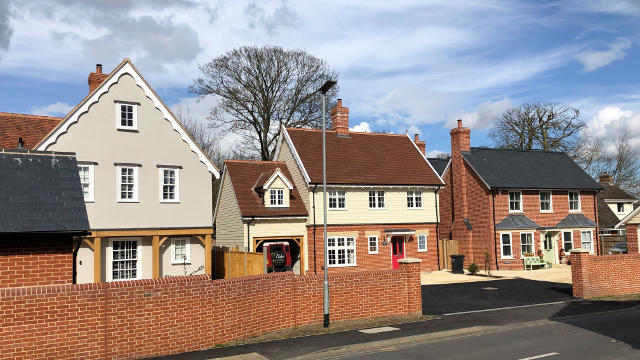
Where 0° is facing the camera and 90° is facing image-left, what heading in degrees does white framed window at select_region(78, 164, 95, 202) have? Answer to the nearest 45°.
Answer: approximately 0°

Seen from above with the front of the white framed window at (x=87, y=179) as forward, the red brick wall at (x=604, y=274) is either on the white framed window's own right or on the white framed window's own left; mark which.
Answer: on the white framed window's own left

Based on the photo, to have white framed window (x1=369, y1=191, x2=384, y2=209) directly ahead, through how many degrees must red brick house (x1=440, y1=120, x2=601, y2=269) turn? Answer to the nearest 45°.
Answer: approximately 90° to its right

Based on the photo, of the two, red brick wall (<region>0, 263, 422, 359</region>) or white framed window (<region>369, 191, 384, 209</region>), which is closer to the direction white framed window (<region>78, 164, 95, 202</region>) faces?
the red brick wall

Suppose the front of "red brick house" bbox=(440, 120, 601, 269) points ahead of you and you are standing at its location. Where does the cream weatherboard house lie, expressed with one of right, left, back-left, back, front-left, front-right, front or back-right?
right

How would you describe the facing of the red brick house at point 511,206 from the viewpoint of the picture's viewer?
facing the viewer and to the right of the viewer

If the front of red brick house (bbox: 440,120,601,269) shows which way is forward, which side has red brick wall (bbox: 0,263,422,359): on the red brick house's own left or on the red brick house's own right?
on the red brick house's own right

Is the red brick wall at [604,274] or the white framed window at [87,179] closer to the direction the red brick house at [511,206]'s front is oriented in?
the red brick wall

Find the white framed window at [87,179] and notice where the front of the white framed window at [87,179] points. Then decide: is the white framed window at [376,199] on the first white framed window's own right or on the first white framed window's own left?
on the first white framed window's own left

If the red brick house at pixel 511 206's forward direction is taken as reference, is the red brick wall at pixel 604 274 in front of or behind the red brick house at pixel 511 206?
in front

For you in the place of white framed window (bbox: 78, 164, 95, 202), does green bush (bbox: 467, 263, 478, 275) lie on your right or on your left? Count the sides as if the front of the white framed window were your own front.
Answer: on your left

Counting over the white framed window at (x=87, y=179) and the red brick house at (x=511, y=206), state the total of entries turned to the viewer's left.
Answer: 0
